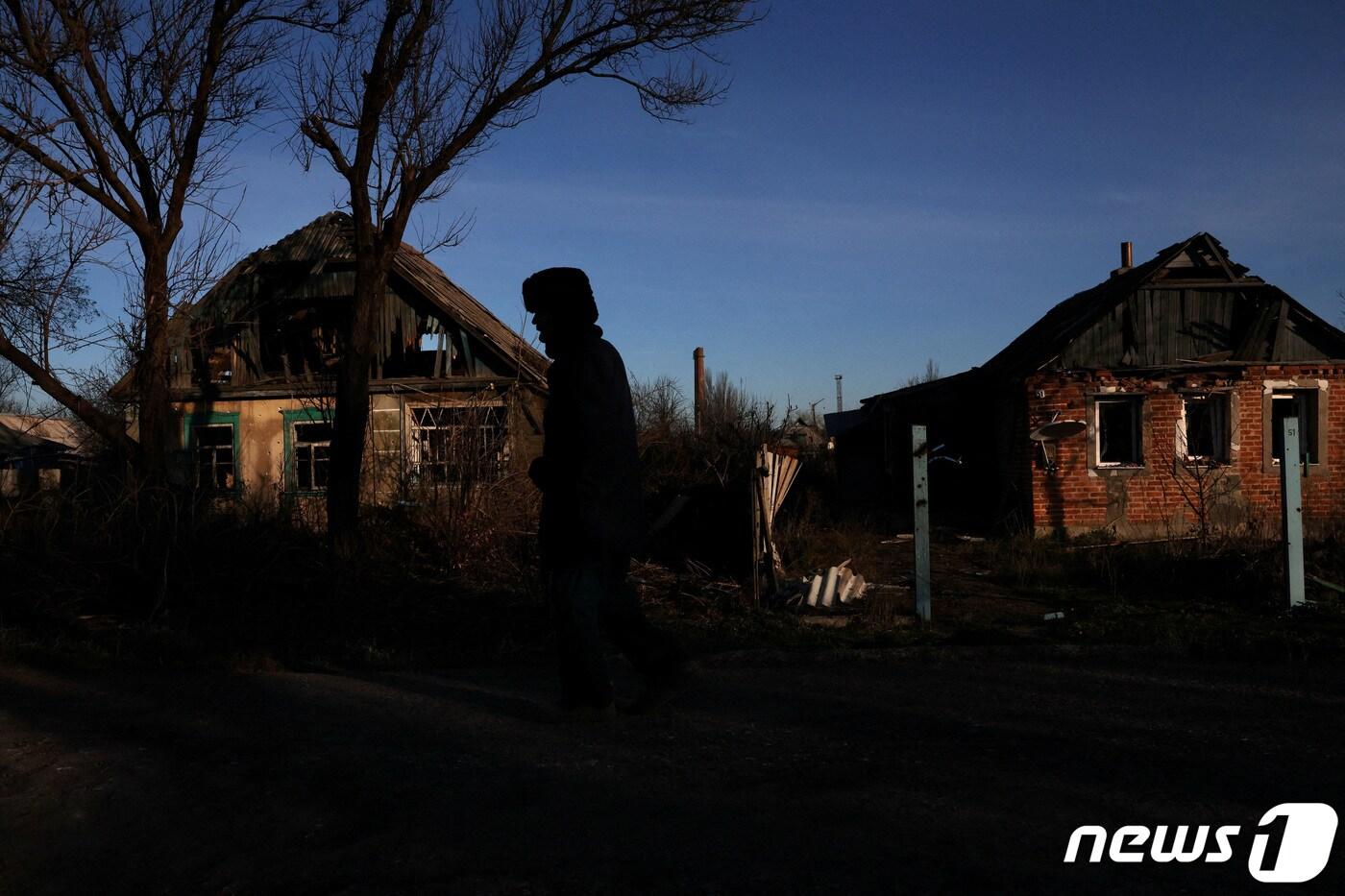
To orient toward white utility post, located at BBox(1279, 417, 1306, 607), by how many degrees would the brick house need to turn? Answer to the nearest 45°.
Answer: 0° — it already faces it

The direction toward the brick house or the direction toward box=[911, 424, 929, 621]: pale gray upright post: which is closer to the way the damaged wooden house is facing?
the pale gray upright post

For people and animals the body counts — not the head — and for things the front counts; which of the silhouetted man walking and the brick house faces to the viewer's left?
the silhouetted man walking

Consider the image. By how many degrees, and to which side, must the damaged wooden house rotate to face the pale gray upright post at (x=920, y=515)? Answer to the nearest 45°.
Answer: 0° — it already faces it

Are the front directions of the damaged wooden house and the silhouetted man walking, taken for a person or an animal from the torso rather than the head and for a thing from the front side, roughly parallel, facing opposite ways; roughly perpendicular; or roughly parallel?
roughly perpendicular

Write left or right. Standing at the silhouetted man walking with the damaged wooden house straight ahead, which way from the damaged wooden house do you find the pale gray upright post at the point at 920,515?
right

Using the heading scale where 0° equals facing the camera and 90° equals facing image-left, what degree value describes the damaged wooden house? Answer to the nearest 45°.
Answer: approximately 0°

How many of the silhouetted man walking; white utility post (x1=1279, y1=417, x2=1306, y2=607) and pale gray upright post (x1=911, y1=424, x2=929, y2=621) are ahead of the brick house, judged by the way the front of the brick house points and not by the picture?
3

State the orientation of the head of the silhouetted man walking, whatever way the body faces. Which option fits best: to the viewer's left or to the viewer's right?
to the viewer's left

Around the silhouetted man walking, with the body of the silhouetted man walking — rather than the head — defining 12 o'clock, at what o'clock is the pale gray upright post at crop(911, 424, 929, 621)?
The pale gray upright post is roughly at 4 o'clock from the silhouetted man walking.

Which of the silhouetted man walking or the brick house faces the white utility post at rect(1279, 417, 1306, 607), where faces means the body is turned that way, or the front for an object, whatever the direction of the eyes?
the brick house
